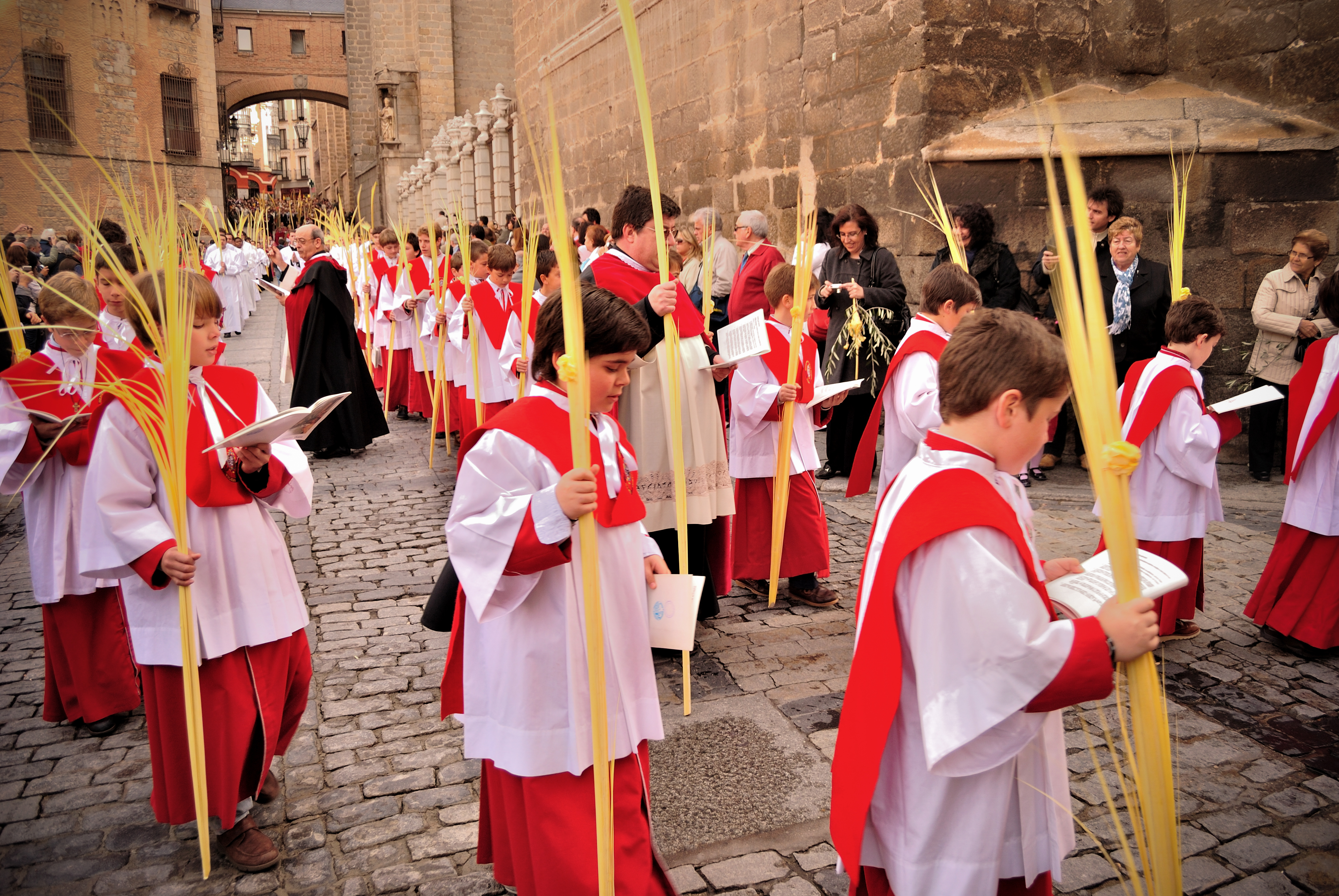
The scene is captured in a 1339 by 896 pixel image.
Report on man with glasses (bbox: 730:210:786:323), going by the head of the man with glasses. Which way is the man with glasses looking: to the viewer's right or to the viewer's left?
to the viewer's left

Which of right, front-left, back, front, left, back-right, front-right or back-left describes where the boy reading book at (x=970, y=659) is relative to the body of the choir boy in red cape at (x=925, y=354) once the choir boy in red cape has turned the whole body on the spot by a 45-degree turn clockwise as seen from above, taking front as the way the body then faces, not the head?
front-right

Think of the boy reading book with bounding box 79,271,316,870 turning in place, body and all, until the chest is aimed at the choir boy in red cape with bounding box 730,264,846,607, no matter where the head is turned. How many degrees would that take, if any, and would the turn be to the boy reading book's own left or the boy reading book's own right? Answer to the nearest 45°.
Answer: approximately 90° to the boy reading book's own left

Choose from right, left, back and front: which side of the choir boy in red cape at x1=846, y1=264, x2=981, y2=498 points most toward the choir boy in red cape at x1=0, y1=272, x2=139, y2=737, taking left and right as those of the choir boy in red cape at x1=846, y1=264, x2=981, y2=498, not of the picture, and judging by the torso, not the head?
back

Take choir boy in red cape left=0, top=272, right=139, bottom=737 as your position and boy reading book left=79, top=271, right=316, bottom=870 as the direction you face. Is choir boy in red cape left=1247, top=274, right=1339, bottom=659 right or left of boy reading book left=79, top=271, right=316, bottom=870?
left

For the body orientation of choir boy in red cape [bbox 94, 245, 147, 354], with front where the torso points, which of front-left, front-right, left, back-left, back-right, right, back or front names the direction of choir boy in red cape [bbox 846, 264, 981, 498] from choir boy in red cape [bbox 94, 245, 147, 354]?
front-left

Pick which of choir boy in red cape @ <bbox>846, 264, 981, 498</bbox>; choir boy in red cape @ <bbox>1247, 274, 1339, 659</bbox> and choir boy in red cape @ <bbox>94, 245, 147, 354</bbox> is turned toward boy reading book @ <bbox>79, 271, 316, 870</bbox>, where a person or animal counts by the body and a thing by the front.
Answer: choir boy in red cape @ <bbox>94, 245, 147, 354</bbox>

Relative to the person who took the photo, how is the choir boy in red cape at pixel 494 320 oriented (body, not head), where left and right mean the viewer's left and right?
facing the viewer and to the right of the viewer
